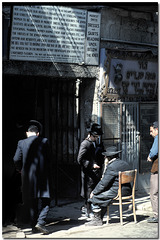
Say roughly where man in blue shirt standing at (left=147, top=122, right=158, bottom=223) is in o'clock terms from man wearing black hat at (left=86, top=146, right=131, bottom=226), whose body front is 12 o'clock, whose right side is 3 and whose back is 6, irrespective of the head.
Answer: The man in blue shirt standing is roughly at 5 o'clock from the man wearing black hat.

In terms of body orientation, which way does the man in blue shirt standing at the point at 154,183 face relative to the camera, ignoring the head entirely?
to the viewer's left

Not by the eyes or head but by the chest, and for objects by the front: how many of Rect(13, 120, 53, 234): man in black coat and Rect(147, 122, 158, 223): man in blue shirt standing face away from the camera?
1

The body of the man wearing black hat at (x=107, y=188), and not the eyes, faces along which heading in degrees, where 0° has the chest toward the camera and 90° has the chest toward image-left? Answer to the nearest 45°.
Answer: approximately 90°

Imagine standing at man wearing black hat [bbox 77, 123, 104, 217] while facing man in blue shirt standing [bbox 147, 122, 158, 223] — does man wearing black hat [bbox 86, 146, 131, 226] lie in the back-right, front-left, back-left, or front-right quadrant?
front-right

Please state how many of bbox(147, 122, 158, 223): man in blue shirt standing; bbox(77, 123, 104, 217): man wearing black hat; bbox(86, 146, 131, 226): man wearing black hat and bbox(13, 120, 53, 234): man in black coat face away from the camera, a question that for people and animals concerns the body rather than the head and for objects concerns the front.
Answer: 1

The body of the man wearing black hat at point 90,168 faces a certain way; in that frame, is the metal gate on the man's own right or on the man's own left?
on the man's own left

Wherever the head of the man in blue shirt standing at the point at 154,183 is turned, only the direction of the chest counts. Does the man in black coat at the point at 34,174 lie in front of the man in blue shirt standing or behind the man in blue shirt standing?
in front

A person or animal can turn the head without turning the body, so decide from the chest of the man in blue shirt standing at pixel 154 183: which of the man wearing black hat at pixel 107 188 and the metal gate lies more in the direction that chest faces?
the man wearing black hat

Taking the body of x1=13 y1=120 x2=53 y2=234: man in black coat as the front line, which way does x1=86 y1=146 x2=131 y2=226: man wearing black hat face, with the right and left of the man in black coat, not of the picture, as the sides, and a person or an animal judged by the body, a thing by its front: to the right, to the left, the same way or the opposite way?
to the left

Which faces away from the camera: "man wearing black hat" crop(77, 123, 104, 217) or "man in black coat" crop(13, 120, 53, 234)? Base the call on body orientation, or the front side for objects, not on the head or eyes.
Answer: the man in black coat
